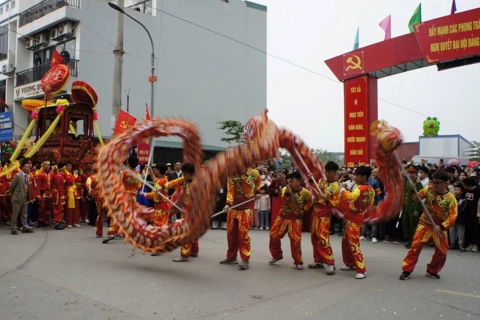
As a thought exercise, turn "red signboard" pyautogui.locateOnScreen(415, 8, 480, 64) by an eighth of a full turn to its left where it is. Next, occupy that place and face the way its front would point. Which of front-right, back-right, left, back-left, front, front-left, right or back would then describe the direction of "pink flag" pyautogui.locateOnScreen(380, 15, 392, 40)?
back-right

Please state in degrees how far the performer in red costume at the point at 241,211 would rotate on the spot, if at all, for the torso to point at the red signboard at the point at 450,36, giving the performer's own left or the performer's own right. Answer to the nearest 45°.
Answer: approximately 180°

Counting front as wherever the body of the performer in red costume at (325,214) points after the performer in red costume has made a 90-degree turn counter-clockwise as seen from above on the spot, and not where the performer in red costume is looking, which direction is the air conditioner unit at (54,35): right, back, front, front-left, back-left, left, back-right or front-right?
back

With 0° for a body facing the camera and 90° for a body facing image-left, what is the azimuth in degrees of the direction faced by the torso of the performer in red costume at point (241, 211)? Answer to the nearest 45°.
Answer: approximately 45°

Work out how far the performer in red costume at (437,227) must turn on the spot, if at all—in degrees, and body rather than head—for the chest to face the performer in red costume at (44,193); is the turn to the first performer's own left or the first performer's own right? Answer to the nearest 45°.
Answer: approximately 90° to the first performer's own right

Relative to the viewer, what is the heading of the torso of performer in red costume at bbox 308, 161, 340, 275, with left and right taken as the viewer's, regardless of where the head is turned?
facing the viewer and to the left of the viewer

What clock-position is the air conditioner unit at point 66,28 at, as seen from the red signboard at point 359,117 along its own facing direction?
The air conditioner unit is roughly at 2 o'clock from the red signboard.

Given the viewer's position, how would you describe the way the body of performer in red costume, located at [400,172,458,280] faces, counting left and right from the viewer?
facing the viewer

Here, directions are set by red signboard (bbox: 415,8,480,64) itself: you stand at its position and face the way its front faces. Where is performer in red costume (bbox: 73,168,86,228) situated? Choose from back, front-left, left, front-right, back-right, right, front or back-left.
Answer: front

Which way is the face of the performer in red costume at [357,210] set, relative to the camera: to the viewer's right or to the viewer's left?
to the viewer's left
